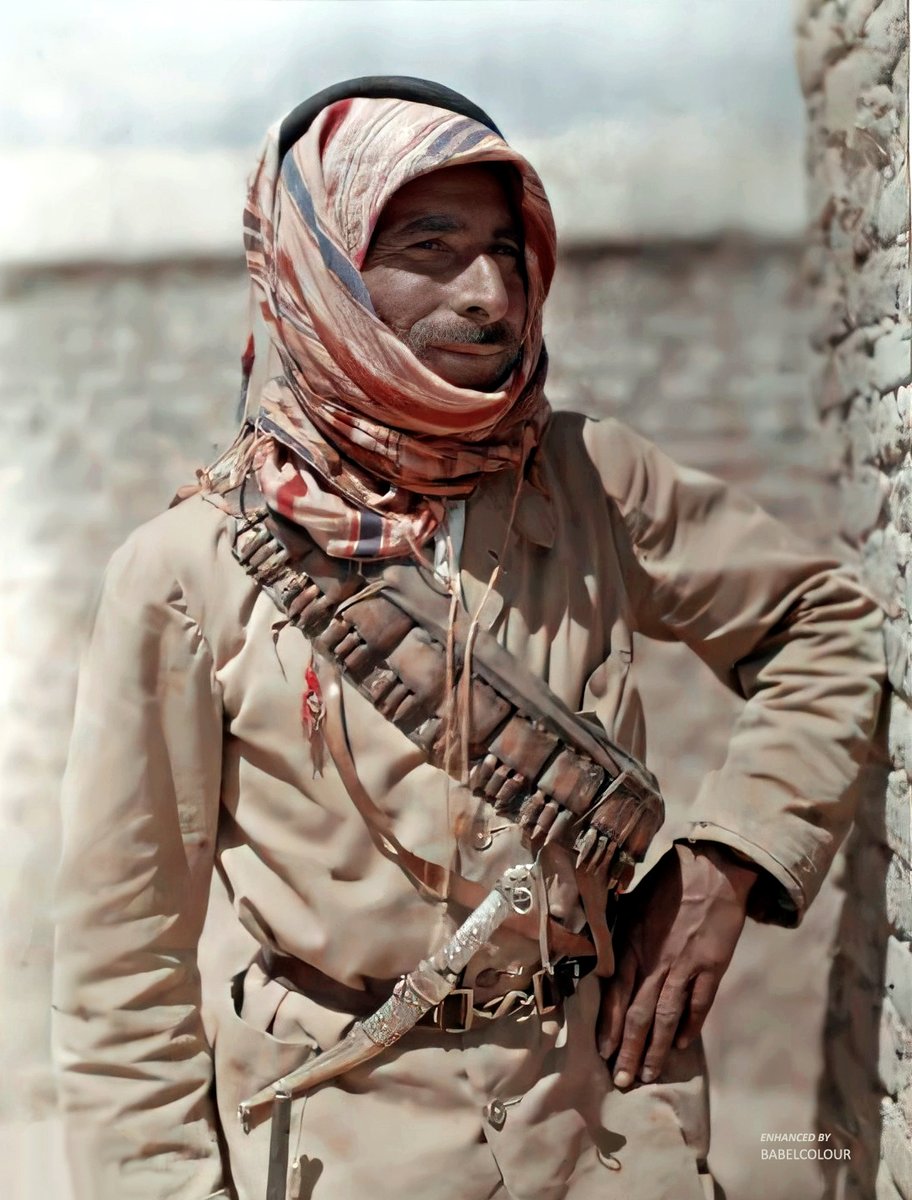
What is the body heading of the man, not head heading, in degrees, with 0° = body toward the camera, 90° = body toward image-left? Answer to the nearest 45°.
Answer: approximately 315°
